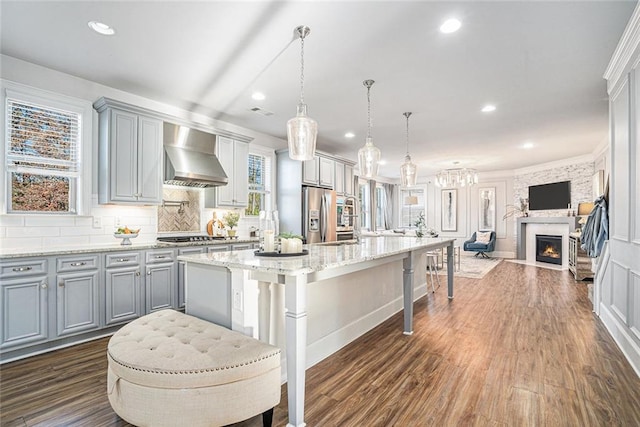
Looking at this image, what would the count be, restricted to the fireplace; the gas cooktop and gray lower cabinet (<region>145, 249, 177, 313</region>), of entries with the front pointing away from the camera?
0

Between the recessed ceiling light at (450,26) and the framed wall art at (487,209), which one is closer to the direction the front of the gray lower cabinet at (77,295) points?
the recessed ceiling light

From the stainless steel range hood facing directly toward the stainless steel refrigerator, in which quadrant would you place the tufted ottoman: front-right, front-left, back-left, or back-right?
back-right

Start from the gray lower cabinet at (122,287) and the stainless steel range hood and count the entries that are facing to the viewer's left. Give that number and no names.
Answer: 0

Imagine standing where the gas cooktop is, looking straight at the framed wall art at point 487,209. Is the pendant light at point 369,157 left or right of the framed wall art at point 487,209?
right

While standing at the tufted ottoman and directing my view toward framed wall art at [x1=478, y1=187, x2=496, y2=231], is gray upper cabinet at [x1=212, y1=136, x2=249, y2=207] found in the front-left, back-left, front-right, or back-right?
front-left

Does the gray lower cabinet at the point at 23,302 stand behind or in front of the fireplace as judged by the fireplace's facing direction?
in front

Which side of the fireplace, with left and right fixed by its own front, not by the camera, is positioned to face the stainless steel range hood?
front

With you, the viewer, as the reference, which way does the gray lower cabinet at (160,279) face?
facing the viewer and to the right of the viewer

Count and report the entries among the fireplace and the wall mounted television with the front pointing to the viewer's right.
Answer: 0

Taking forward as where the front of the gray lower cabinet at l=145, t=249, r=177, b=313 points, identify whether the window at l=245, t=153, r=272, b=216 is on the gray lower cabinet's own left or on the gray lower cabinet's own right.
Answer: on the gray lower cabinet's own left

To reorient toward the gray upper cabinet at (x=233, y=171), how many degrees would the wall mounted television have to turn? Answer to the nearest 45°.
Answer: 0° — it already faces it

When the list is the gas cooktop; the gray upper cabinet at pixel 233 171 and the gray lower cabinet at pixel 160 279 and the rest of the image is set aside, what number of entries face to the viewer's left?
0

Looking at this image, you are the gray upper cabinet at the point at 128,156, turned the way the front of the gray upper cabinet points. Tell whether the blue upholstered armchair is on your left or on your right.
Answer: on your left

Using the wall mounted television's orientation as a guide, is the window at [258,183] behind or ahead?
ahead
